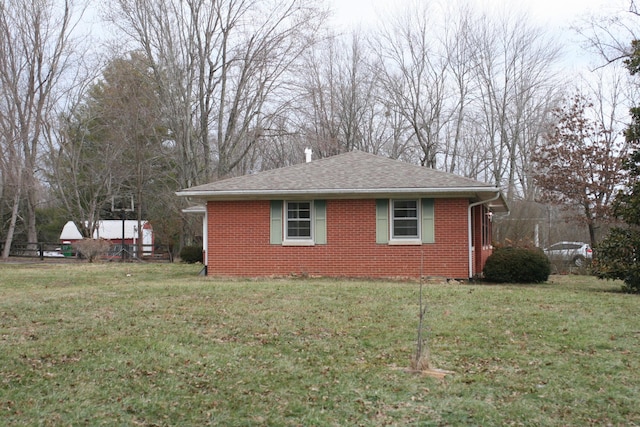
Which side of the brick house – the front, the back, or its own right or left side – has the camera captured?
right

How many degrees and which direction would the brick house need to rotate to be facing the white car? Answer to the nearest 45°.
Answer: approximately 45° to its left

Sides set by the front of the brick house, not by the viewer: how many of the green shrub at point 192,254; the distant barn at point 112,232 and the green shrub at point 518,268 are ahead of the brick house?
1

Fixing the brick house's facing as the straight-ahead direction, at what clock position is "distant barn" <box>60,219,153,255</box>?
The distant barn is roughly at 8 o'clock from the brick house.

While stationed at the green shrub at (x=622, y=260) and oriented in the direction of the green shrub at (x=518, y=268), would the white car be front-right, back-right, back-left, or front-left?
front-right

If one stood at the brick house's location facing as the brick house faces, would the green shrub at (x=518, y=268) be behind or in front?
in front
